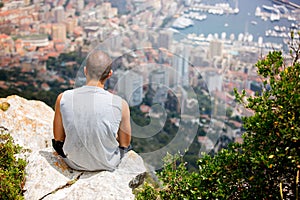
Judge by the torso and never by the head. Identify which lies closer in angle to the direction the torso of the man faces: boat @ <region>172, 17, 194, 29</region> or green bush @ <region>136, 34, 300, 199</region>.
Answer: the boat

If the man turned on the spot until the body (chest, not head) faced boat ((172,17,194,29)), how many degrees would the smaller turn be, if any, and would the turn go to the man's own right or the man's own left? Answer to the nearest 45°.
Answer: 0° — they already face it

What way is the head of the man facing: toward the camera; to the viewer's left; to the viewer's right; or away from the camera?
away from the camera

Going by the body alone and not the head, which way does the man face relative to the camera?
away from the camera
